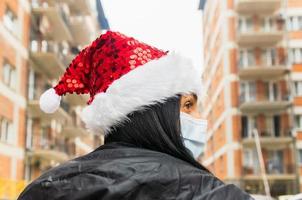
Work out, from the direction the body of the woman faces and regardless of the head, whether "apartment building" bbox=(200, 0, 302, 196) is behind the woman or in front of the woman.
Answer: in front

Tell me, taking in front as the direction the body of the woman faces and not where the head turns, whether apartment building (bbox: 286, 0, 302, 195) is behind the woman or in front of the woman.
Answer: in front

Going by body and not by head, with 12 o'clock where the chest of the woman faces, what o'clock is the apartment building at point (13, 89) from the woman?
The apartment building is roughly at 10 o'clock from the woman.

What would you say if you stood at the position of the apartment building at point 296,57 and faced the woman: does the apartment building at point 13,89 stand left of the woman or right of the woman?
right

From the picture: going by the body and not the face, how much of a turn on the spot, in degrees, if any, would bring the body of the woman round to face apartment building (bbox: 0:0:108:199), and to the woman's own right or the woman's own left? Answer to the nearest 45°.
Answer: approximately 45° to the woman's own left

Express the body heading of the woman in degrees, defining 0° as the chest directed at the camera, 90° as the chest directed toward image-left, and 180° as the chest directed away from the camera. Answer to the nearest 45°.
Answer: approximately 225°
